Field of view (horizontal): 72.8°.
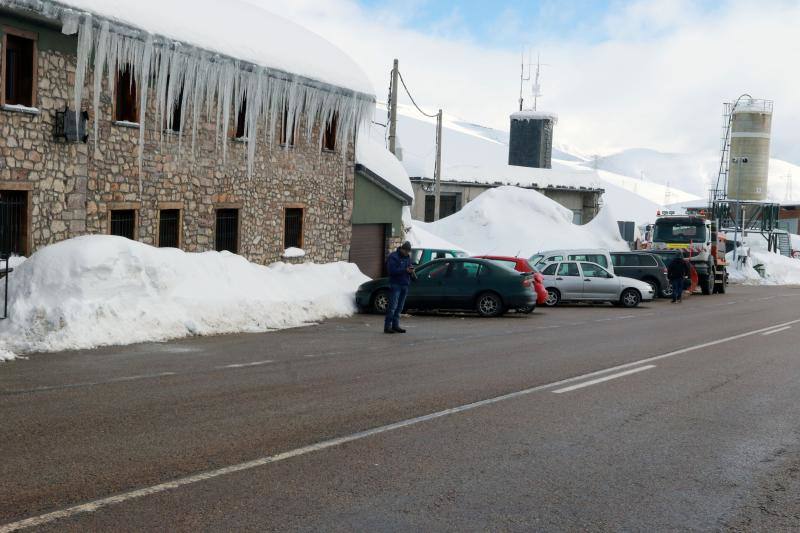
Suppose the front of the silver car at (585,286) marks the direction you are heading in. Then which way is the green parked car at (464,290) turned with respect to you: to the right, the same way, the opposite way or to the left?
the opposite way

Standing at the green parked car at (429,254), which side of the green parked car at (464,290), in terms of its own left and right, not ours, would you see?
right

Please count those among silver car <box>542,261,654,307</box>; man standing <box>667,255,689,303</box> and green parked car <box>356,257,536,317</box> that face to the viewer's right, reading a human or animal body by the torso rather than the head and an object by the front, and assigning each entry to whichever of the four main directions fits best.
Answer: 1

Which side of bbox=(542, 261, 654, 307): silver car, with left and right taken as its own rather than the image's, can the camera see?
right

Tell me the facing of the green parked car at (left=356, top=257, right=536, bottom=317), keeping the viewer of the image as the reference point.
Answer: facing to the left of the viewer

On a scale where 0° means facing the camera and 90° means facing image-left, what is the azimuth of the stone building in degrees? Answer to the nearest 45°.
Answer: approximately 315°

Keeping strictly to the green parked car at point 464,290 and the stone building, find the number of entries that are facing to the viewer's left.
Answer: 1

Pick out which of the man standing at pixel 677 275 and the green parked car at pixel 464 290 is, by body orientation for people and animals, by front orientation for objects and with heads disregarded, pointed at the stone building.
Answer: the green parked car
